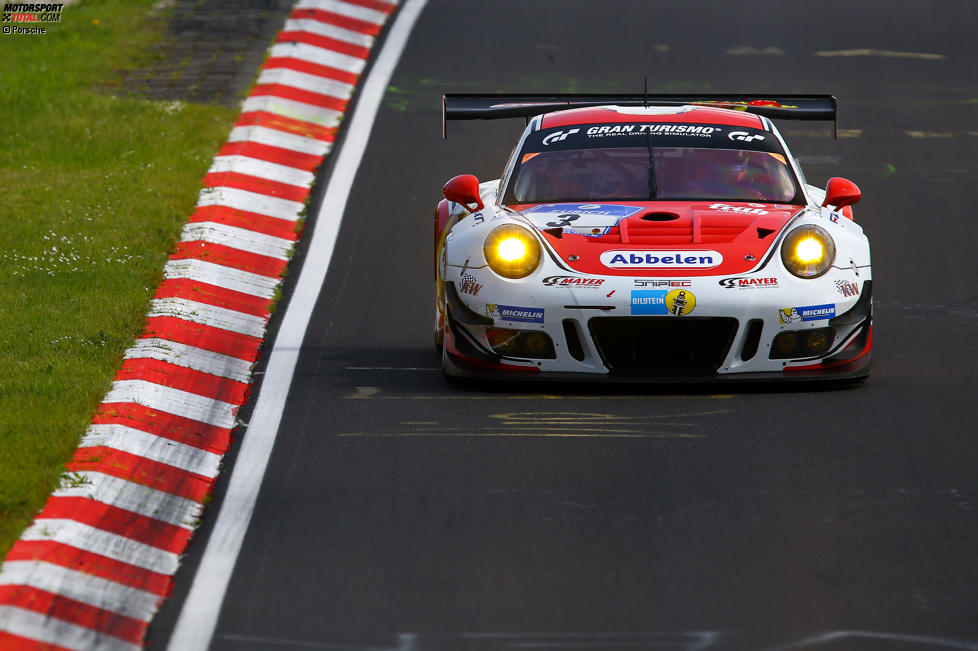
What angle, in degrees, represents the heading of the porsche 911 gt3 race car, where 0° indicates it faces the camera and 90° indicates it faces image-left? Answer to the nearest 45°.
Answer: approximately 0°
